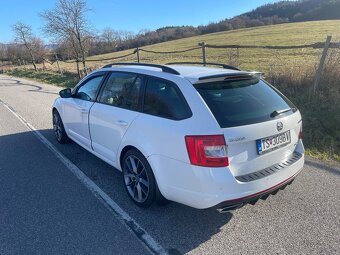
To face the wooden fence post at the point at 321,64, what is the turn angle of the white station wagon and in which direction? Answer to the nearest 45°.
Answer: approximately 90° to its right

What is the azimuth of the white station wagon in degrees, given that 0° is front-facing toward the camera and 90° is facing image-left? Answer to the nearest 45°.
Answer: approximately 135°
